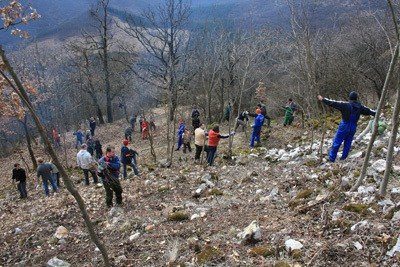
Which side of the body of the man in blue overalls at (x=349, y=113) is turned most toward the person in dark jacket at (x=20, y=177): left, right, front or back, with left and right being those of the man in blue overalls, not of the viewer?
left

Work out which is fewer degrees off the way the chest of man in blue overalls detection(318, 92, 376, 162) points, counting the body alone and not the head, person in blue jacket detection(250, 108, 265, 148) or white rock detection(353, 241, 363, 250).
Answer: the person in blue jacket

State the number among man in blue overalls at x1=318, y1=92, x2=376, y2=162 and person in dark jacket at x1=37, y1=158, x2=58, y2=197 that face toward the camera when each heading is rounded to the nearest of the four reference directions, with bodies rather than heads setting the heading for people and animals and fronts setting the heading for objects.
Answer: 0

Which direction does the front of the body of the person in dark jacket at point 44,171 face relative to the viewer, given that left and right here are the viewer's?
facing away from the viewer and to the left of the viewer

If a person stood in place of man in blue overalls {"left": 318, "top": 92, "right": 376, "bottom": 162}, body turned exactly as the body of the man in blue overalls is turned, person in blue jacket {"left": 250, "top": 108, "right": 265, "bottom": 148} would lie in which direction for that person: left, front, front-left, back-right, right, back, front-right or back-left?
front-left

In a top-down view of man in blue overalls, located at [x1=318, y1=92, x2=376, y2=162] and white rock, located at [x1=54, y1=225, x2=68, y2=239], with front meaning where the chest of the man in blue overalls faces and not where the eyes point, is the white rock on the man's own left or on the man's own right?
on the man's own left

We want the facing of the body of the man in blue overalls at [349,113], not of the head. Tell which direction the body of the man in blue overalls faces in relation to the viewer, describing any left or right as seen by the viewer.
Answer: facing away from the viewer

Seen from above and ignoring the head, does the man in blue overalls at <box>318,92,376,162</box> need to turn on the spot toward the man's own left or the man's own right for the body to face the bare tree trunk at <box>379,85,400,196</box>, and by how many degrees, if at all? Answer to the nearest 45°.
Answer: approximately 180°
